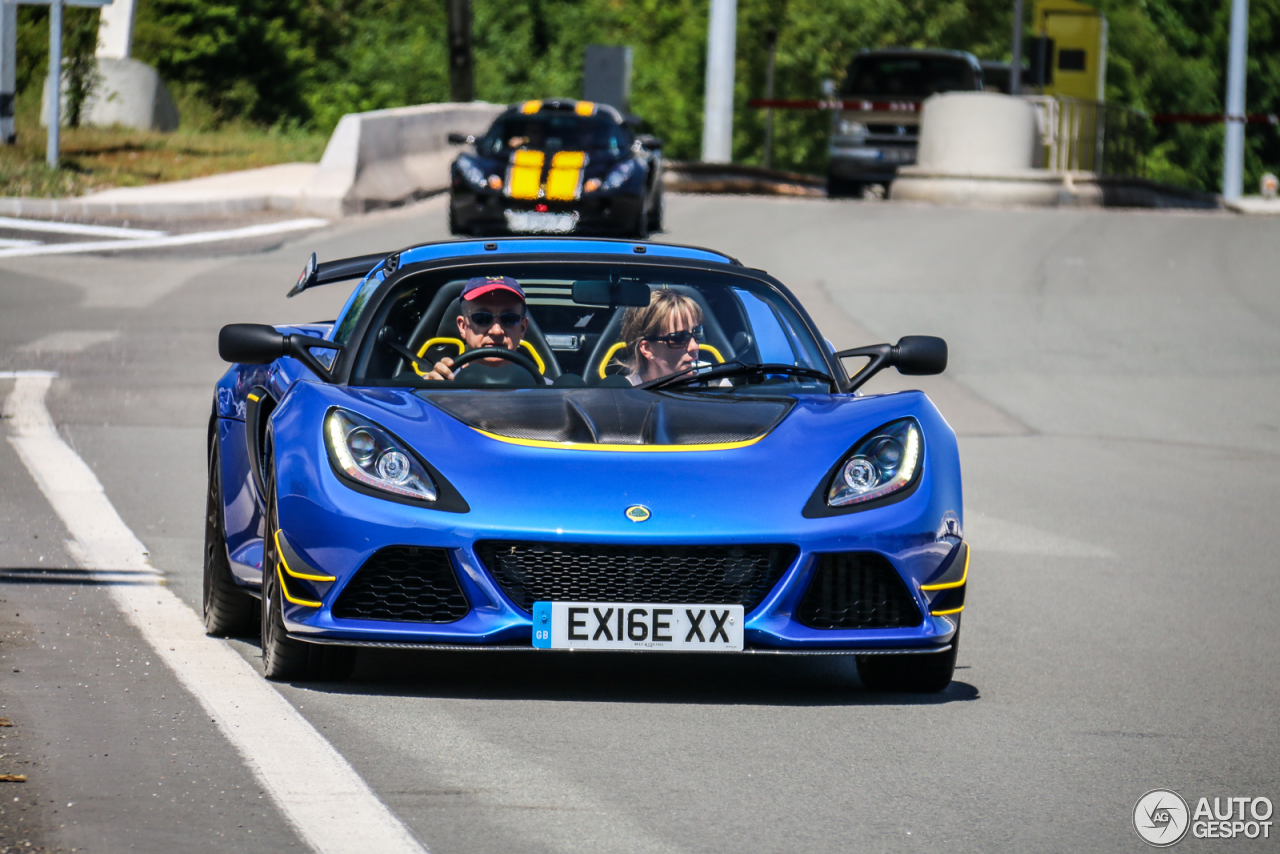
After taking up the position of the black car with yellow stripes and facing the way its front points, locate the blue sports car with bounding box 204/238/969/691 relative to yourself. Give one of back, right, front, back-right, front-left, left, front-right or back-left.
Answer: front

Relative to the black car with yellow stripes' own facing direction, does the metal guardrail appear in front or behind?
behind

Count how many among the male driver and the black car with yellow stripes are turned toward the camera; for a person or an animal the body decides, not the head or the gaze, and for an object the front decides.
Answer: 2

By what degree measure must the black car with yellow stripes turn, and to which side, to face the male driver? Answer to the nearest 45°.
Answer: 0° — it already faces them

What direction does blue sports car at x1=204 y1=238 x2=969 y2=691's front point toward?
toward the camera

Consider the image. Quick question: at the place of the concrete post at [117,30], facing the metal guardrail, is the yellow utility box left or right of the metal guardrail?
left

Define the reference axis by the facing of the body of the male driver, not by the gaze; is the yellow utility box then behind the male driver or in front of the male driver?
behind

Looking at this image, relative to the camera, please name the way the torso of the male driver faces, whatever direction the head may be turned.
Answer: toward the camera

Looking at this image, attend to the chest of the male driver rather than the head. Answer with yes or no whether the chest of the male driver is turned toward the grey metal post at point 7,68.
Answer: no

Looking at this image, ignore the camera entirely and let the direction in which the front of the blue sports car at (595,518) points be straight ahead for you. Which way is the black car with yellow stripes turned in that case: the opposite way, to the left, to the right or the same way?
the same way

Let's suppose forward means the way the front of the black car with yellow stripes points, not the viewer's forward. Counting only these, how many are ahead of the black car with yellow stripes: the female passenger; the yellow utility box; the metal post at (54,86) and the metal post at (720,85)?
1

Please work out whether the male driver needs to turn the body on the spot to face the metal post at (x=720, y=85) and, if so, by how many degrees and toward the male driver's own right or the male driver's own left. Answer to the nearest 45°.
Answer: approximately 180°

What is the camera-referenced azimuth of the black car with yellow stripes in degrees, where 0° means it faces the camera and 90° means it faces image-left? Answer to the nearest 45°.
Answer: approximately 0°

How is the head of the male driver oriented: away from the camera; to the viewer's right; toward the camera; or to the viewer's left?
toward the camera

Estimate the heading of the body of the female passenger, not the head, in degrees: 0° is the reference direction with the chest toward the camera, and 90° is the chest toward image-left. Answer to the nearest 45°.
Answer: approximately 315°
